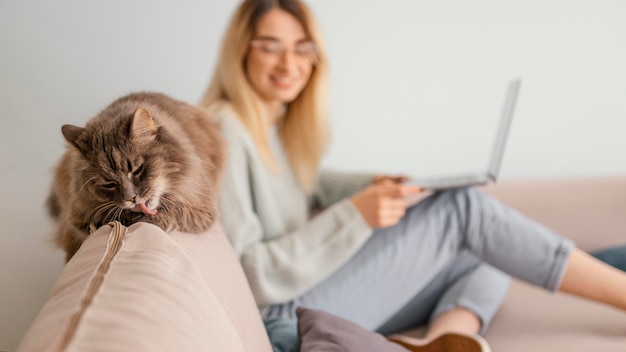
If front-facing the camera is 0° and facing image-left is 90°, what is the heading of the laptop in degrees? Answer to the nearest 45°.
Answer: approximately 90°

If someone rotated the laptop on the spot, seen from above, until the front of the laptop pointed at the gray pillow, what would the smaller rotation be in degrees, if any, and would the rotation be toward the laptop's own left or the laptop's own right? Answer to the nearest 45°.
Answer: approximately 90° to the laptop's own left

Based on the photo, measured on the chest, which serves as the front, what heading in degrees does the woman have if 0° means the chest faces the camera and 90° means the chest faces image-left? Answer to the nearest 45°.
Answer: approximately 315°

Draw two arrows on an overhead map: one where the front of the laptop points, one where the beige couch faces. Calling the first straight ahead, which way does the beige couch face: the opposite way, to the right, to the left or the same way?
to the left

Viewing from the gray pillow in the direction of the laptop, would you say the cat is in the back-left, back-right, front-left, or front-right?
back-left
